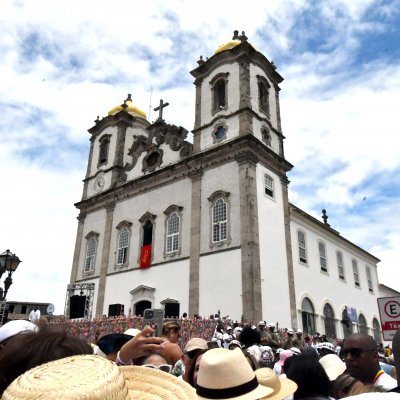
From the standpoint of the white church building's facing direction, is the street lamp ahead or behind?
ahead

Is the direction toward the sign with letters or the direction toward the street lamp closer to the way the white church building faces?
the street lamp

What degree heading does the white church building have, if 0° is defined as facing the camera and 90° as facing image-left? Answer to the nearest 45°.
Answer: approximately 45°

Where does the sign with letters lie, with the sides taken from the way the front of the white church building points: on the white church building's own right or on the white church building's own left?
on the white church building's own left

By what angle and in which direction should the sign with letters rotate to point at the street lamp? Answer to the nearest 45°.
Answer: approximately 90° to its right

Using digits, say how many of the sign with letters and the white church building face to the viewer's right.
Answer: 0

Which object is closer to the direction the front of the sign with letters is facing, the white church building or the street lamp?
the street lamp

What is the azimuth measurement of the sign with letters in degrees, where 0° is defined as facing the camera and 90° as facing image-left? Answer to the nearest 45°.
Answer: approximately 0°
